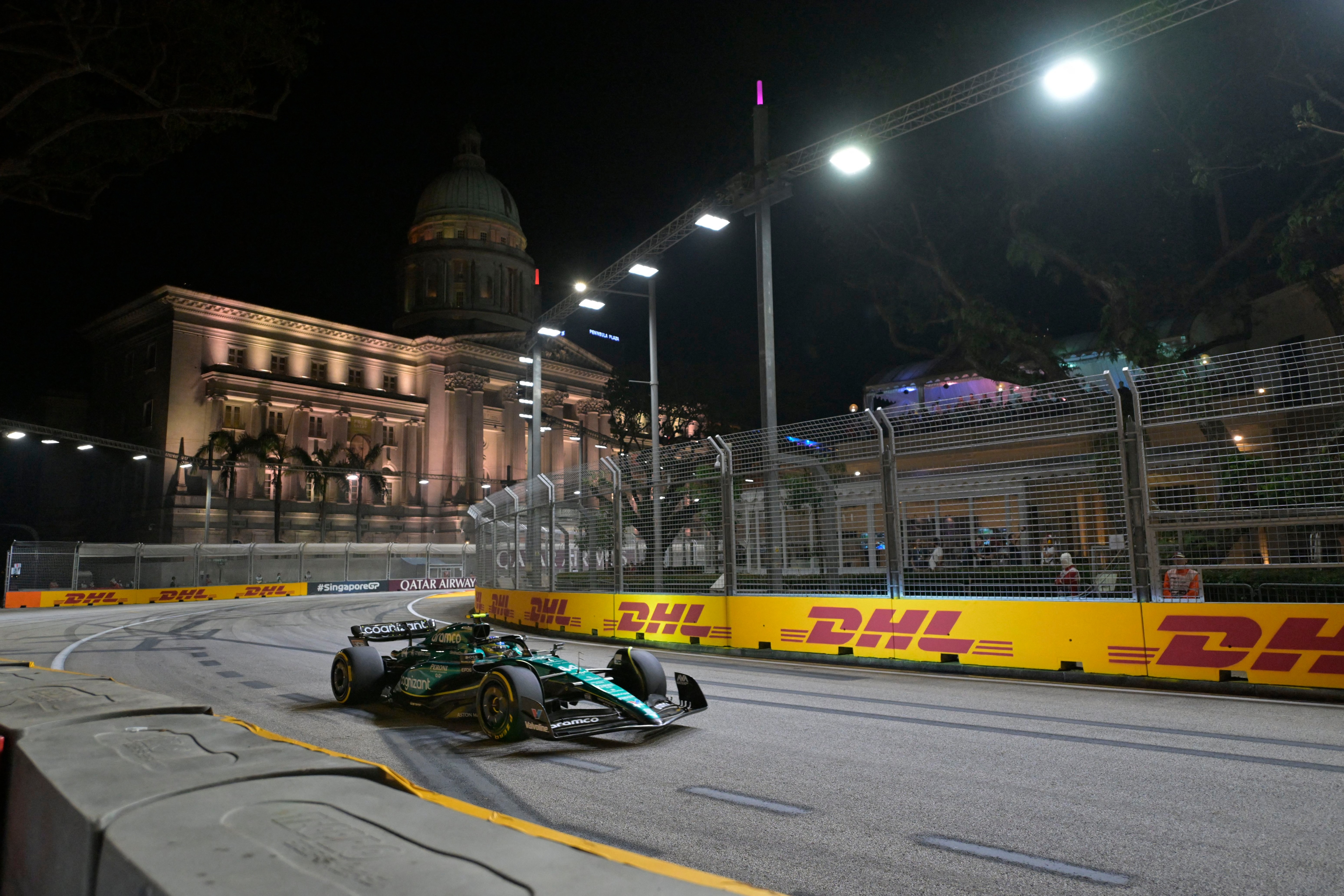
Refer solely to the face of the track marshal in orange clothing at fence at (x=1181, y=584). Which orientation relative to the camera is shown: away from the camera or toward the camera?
toward the camera

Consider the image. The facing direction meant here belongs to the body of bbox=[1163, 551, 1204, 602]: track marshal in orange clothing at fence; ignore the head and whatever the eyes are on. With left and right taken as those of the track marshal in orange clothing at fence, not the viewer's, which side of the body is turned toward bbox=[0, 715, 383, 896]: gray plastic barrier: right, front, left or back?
front

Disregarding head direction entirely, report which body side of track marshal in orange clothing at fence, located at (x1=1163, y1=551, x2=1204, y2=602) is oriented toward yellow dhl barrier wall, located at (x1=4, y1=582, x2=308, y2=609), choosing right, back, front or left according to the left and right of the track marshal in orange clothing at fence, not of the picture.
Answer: right

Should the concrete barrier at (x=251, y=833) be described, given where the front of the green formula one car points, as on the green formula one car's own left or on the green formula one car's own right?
on the green formula one car's own right

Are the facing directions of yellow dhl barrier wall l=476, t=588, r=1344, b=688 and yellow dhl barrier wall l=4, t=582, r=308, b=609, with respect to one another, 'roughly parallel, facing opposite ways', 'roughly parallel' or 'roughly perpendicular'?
roughly perpendicular

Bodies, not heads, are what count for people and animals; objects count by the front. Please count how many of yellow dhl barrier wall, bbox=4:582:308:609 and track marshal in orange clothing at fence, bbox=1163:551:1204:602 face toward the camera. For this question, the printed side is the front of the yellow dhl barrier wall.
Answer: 2

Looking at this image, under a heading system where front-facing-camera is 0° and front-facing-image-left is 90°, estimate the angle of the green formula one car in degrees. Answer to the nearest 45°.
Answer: approximately 315°

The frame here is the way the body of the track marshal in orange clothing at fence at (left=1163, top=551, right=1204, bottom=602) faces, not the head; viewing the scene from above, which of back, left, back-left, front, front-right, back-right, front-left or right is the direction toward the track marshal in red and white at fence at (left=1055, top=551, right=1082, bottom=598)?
right

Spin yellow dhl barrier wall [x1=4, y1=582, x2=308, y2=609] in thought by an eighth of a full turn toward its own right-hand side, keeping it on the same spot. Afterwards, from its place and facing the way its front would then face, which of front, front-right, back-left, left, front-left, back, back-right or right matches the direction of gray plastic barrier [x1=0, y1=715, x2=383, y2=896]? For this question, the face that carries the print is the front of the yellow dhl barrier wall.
front-left

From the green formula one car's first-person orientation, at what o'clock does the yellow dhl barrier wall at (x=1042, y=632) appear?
The yellow dhl barrier wall is roughly at 10 o'clock from the green formula one car.

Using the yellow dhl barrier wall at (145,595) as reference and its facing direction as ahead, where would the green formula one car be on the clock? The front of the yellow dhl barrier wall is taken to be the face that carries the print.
The green formula one car is roughly at 12 o'clock from the yellow dhl barrier wall.

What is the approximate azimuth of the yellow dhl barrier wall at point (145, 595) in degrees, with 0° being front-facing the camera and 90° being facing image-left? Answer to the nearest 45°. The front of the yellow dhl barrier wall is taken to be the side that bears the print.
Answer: approximately 0°

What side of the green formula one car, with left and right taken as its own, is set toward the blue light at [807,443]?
left

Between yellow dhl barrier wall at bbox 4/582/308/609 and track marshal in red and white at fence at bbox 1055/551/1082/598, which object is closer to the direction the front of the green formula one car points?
the track marshal in red and white at fence

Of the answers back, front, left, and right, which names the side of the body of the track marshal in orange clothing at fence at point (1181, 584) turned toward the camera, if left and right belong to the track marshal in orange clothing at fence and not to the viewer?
front
